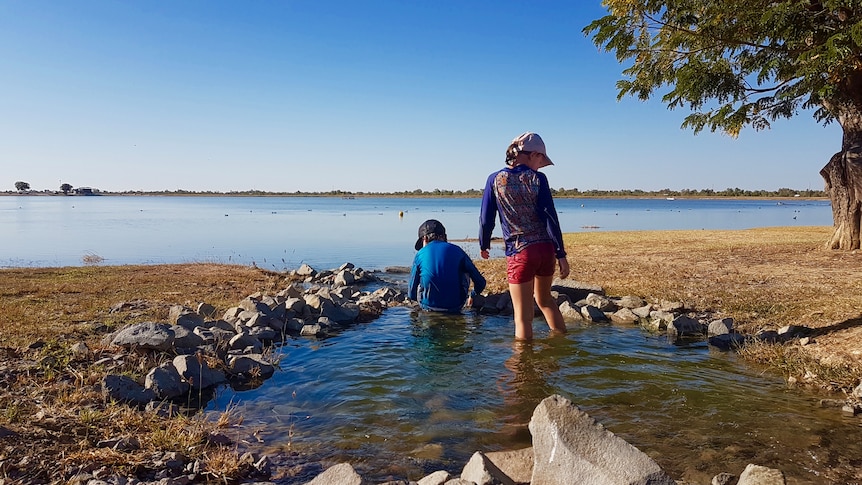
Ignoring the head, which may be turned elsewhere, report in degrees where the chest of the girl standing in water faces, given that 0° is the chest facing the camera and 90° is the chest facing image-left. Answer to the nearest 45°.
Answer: approximately 225°

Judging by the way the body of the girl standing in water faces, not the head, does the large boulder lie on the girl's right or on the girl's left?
on the girl's right

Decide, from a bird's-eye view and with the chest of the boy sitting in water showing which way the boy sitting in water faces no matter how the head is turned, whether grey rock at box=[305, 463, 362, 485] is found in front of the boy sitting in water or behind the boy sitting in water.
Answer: behind

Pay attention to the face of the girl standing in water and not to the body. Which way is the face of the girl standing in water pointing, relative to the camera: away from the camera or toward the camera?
away from the camera

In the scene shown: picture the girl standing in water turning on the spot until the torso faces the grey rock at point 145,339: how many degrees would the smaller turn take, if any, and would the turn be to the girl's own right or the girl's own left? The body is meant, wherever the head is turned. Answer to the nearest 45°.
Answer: approximately 135° to the girl's own left

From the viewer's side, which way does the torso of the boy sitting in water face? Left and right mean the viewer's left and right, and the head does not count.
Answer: facing away from the viewer

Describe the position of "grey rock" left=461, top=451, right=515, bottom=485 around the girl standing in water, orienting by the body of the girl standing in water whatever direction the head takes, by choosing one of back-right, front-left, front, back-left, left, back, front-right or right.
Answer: back-right

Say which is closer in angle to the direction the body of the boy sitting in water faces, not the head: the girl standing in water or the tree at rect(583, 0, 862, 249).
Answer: the tree

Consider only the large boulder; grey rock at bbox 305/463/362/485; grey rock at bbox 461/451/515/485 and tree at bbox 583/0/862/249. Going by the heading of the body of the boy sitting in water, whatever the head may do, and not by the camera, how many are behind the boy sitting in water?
3
